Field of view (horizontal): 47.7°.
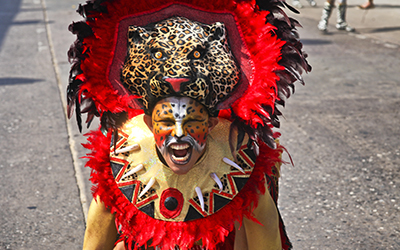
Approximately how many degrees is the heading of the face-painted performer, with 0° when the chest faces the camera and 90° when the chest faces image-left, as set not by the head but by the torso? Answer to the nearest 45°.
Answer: approximately 0°
